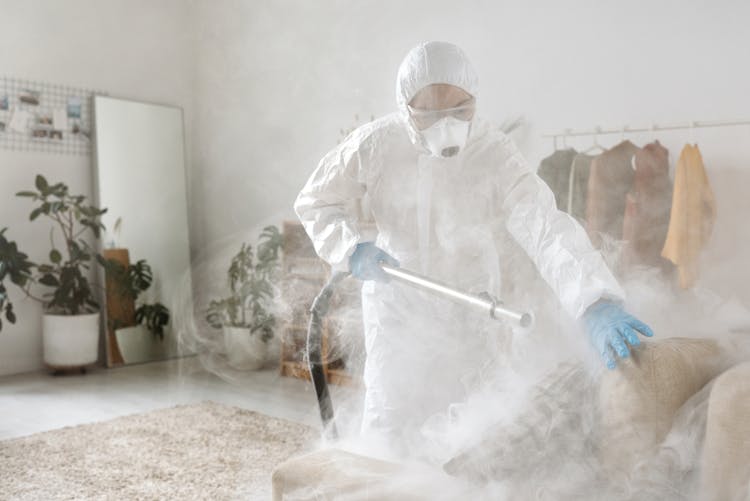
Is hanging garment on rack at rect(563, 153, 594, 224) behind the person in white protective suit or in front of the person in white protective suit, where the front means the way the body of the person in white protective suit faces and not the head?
behind

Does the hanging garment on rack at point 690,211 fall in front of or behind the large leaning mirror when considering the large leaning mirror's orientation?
in front

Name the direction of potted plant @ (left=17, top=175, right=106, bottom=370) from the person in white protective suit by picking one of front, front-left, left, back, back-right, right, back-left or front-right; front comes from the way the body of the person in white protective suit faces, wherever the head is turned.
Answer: back-right

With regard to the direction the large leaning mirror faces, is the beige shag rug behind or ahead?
ahead

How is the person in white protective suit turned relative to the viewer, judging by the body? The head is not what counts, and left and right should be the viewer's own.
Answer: facing the viewer

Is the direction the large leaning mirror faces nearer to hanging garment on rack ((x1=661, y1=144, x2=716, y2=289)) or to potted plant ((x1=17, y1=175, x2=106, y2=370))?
the hanging garment on rack

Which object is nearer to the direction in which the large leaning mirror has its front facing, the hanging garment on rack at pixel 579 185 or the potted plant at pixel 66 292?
the hanging garment on rack

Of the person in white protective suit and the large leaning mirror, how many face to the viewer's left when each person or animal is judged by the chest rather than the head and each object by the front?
0

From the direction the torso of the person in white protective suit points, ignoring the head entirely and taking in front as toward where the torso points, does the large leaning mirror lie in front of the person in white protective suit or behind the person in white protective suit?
behind

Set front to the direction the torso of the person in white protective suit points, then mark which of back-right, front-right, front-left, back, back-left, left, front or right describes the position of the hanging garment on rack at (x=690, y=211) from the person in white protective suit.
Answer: back-left

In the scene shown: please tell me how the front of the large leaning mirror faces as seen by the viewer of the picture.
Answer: facing the viewer and to the right of the viewer

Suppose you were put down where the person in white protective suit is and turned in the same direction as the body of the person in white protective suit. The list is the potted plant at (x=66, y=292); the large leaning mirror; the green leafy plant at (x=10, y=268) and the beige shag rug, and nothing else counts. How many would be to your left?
0

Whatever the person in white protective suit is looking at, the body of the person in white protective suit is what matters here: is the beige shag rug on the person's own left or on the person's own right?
on the person's own right

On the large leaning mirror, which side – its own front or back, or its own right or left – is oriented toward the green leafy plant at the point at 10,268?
right
